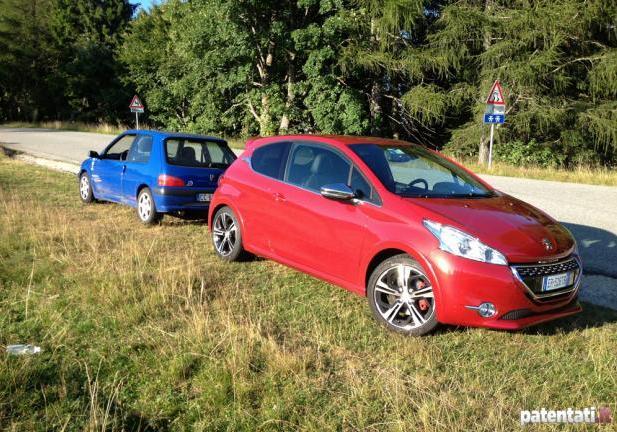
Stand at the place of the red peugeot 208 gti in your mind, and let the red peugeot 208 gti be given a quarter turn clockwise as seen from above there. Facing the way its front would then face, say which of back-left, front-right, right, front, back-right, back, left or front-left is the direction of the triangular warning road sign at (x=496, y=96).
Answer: back-right

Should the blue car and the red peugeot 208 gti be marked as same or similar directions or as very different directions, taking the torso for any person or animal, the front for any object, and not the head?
very different directions

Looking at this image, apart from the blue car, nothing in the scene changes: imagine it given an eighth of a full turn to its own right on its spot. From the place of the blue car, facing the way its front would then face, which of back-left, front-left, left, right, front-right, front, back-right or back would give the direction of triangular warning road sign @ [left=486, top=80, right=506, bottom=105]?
front-right

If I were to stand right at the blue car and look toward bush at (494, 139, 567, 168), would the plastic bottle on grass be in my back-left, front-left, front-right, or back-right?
back-right

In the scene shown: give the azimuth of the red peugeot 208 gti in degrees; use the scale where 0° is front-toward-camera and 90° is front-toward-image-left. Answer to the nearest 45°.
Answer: approximately 315°

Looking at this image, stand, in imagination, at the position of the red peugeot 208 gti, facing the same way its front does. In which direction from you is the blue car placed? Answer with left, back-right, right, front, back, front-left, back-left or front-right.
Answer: back

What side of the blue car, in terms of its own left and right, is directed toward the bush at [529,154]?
right

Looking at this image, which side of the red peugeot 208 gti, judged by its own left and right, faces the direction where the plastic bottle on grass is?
right

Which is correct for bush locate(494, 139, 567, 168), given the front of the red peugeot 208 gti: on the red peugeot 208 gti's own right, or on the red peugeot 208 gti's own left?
on the red peugeot 208 gti's own left

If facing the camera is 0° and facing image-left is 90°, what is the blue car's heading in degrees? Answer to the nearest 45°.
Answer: approximately 135°
